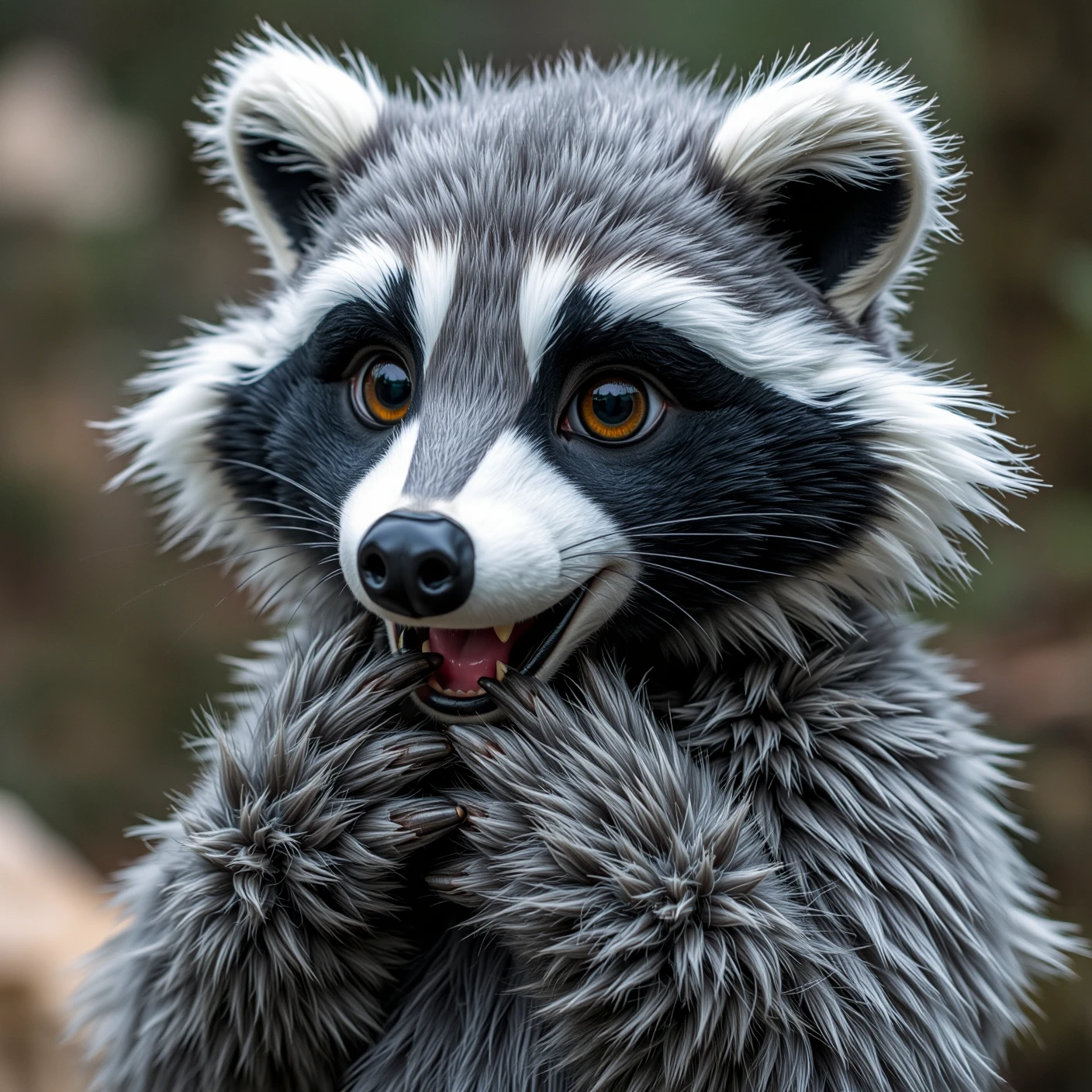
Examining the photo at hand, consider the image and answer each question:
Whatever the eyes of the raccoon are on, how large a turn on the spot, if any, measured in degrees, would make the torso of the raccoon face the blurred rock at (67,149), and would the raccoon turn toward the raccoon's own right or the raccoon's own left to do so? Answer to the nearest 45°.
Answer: approximately 90° to the raccoon's own right

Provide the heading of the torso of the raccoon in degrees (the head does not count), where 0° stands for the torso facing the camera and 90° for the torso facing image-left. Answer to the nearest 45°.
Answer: approximately 45°
